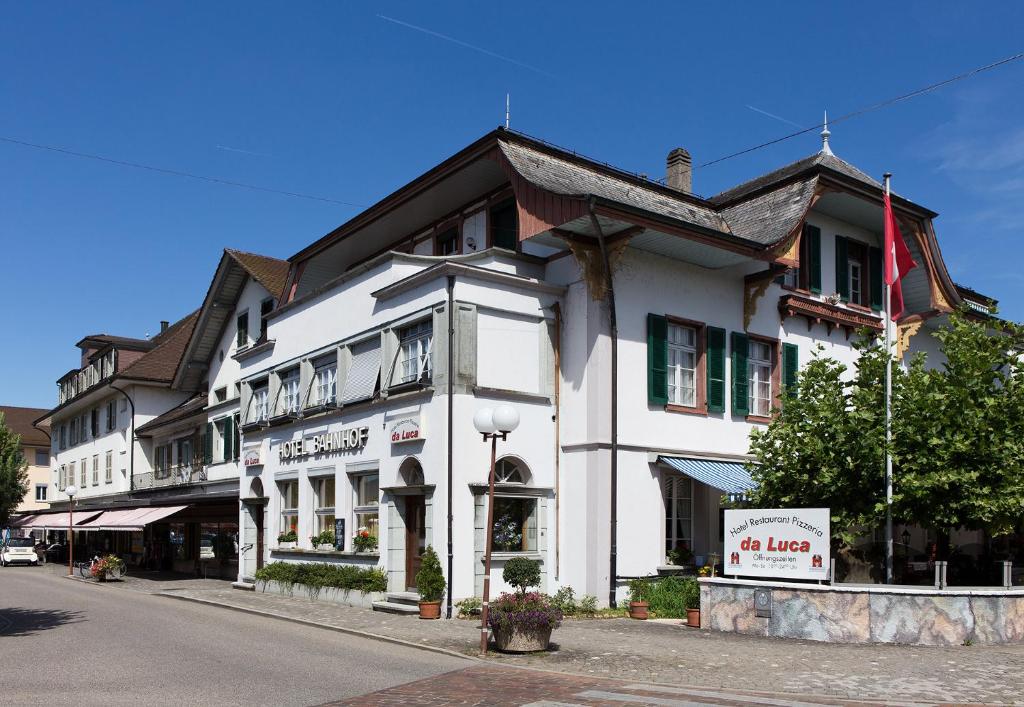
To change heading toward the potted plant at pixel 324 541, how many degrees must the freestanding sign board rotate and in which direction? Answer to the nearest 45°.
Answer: approximately 135° to its right

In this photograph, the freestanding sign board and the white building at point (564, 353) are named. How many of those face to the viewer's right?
0

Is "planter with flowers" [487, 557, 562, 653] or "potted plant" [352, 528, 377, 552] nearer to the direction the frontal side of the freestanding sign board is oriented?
the planter with flowers

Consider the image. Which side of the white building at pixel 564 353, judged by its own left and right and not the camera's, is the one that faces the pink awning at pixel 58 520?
right

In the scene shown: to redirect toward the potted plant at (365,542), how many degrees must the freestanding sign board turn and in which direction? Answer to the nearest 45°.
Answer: approximately 135° to its right

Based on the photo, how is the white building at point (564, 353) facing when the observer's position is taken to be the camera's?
facing the viewer and to the left of the viewer

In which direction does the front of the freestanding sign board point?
toward the camera

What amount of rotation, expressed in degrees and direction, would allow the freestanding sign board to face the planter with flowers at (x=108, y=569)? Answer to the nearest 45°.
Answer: approximately 135° to its right
